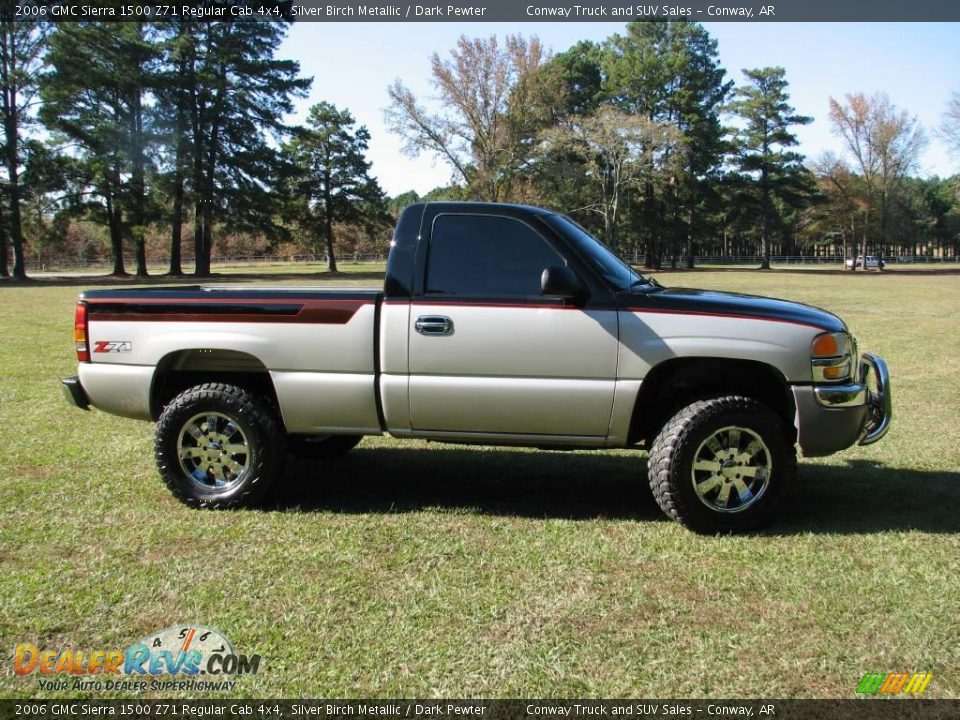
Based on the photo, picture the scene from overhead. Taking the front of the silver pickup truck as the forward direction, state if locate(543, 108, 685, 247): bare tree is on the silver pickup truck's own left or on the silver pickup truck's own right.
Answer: on the silver pickup truck's own left

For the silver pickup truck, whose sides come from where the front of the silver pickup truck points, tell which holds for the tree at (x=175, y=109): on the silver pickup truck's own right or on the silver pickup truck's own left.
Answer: on the silver pickup truck's own left

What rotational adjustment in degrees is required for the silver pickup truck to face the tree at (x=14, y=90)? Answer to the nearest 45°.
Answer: approximately 135° to its left

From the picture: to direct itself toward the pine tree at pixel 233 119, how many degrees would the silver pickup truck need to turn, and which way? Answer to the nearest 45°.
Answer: approximately 90° to its left

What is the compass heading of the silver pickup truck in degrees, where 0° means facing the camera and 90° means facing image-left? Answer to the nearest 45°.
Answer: approximately 270°
